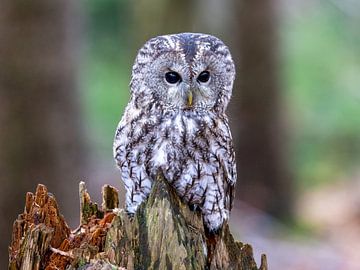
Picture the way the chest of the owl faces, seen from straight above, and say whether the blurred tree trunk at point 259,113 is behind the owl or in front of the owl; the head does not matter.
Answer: behind

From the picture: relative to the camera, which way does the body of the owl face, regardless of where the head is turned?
toward the camera
